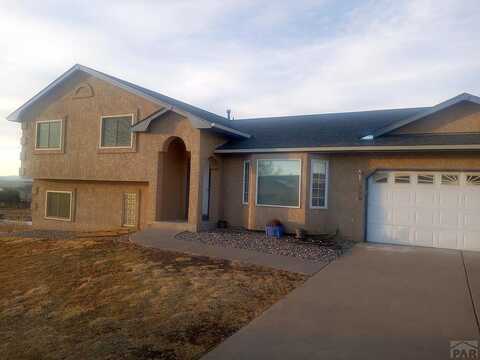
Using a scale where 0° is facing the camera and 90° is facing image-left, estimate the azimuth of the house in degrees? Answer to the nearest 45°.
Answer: approximately 0°
